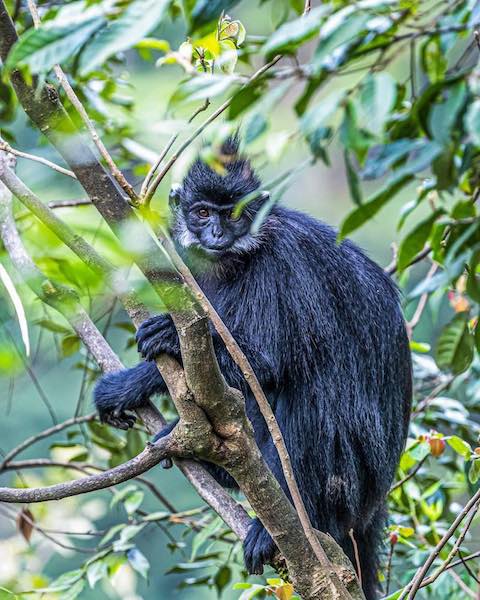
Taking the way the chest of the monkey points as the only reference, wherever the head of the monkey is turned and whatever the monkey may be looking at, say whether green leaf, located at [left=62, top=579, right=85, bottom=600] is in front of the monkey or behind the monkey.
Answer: in front

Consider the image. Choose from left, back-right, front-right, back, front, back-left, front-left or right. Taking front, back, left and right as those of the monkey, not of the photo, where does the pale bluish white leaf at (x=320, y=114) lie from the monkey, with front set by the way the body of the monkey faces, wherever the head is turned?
left

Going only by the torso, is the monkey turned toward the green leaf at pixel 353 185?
no

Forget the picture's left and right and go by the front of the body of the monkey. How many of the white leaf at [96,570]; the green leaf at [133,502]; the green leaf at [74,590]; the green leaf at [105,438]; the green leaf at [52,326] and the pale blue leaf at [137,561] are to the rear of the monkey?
0

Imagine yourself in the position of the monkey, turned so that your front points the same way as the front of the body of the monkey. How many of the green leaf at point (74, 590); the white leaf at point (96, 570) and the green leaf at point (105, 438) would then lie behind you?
0

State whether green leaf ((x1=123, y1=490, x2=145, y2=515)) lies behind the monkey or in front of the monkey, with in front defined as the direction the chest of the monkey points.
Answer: in front

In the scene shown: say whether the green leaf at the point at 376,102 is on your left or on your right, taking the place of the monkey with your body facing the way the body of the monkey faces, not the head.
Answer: on your left

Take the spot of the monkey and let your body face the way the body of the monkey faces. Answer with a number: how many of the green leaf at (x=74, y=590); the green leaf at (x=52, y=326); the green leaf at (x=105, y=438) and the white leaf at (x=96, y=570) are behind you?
0

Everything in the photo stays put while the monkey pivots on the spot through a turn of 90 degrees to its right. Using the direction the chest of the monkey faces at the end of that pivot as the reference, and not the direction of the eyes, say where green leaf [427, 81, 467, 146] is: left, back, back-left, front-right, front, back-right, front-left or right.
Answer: back
